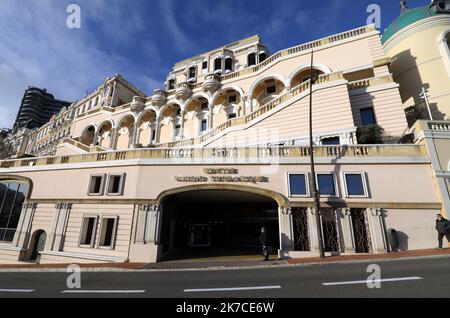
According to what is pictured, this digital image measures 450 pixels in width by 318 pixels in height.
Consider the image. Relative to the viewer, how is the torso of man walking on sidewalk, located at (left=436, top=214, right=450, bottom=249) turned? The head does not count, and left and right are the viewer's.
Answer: facing to the left of the viewer
